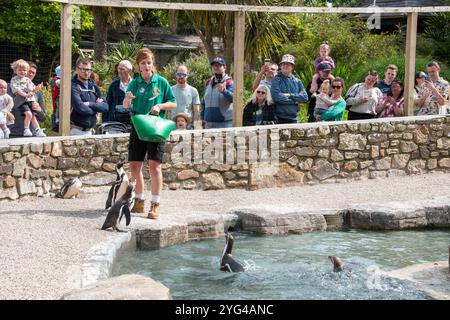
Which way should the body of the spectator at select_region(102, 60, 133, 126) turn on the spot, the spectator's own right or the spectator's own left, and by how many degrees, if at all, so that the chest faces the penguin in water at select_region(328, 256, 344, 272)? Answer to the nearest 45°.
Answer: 0° — they already face it
